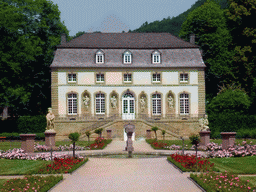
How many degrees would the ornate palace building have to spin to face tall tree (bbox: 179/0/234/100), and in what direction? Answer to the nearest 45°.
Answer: approximately 135° to its left

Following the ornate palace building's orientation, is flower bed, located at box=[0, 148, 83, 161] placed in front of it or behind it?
in front

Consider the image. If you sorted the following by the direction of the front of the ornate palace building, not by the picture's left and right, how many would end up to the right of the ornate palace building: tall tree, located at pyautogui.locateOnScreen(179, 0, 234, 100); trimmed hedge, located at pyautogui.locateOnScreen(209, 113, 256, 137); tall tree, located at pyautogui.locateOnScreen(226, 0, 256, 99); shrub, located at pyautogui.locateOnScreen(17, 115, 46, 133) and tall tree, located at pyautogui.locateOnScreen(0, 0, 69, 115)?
2

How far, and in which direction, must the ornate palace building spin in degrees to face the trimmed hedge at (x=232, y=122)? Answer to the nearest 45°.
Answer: approximately 90° to its left

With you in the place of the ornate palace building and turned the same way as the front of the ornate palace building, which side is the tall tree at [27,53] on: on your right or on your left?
on your right

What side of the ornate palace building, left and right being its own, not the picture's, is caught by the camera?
front

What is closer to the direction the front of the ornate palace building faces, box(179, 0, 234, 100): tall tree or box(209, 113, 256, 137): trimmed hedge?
the trimmed hedge

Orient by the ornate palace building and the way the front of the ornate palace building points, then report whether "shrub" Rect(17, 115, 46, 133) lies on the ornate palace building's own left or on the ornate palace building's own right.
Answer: on the ornate palace building's own right

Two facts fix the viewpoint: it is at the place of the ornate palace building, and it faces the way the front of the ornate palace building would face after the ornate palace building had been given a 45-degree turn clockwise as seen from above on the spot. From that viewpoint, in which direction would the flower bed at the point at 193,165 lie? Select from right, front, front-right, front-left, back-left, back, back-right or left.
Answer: front-left

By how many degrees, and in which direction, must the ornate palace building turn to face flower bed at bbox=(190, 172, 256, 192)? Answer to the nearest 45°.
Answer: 0° — it already faces it

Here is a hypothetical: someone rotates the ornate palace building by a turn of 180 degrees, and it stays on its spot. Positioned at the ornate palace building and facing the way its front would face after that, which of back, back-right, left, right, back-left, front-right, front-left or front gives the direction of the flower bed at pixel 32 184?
back

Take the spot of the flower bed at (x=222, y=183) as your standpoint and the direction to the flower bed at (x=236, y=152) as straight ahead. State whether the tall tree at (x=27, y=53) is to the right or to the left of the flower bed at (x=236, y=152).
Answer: left

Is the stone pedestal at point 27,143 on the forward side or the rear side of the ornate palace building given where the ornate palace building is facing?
on the forward side

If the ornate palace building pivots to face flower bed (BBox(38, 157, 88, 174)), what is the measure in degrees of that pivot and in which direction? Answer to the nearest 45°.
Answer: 0° — it already faces it
